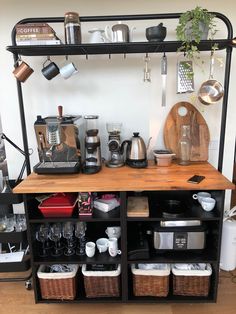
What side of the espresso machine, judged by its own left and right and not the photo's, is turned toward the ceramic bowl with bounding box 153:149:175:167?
left

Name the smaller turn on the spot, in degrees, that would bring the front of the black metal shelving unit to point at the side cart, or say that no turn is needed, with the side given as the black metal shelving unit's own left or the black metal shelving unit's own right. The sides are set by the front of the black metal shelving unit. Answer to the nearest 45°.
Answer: approximately 90° to the black metal shelving unit's own right

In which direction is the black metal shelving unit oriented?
toward the camera

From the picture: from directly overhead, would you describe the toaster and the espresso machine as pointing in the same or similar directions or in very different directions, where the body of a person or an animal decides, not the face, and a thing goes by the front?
same or similar directions

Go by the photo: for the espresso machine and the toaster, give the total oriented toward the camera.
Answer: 2

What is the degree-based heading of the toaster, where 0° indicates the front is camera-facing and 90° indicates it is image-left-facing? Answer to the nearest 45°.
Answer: approximately 0°
